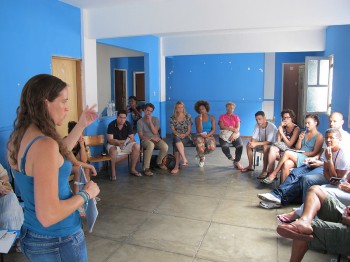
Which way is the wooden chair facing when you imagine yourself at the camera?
facing the viewer and to the right of the viewer

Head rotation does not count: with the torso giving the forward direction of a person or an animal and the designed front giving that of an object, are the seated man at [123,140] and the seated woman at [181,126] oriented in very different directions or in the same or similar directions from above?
same or similar directions

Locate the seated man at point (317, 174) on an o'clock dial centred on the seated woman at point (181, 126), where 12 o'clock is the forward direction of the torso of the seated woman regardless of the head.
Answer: The seated man is roughly at 11 o'clock from the seated woman.

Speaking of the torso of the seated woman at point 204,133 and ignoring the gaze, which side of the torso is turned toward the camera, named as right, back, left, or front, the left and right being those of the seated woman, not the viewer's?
front

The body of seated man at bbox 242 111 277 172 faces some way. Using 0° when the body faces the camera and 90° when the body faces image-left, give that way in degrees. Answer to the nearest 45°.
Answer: approximately 45°

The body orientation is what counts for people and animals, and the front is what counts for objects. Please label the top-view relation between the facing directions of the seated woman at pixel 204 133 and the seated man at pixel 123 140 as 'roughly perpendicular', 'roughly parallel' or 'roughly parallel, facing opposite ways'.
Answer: roughly parallel

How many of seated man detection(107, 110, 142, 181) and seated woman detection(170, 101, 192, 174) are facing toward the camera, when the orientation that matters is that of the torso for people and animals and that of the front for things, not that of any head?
2

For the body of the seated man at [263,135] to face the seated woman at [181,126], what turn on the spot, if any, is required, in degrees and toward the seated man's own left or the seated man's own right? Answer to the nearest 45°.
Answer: approximately 45° to the seated man's own right

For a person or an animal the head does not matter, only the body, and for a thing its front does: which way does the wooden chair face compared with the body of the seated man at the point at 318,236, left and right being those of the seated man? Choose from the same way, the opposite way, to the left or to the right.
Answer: the opposite way

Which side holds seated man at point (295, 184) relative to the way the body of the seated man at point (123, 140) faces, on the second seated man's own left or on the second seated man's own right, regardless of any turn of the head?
on the second seated man's own left

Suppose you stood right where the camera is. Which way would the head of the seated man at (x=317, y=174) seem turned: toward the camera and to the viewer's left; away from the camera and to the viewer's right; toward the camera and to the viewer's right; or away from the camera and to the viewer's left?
toward the camera and to the viewer's left

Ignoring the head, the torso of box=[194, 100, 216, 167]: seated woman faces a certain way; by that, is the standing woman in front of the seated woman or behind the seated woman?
in front

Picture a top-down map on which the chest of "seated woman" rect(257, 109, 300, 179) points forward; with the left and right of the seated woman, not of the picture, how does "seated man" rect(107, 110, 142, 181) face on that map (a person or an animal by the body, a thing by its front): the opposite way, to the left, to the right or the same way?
to the left

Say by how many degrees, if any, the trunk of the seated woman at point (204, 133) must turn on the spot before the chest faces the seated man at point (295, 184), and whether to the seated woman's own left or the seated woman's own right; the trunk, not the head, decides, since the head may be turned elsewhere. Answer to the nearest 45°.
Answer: approximately 45° to the seated woman's own left

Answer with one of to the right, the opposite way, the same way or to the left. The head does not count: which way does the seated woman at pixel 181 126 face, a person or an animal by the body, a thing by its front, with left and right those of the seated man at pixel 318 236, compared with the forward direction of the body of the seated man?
to the left

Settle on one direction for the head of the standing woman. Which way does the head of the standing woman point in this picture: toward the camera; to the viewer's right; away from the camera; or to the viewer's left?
to the viewer's right
